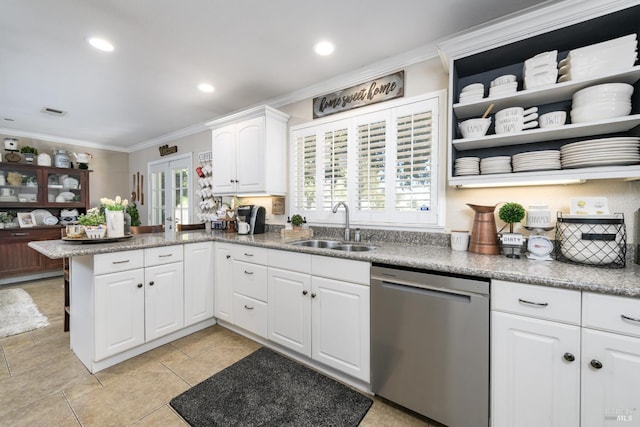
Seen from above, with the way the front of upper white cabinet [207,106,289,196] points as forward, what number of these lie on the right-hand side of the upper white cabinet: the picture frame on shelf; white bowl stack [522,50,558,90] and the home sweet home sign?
1

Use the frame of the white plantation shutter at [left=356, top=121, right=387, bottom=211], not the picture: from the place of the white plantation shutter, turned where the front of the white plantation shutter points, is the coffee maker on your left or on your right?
on your right

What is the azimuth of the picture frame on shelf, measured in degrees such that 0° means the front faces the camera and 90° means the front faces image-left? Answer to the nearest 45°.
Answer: approximately 0°

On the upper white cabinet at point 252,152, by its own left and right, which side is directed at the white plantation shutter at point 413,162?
left

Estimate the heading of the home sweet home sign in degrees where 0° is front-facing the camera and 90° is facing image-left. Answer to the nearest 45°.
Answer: approximately 45°

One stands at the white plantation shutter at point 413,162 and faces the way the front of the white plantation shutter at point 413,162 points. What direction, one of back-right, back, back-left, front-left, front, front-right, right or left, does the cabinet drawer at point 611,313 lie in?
left

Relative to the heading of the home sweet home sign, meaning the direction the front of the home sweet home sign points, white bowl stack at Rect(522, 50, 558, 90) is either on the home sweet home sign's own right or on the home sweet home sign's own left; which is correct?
on the home sweet home sign's own left

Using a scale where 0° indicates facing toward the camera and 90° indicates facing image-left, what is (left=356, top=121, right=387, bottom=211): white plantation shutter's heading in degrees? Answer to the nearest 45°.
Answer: approximately 45°
